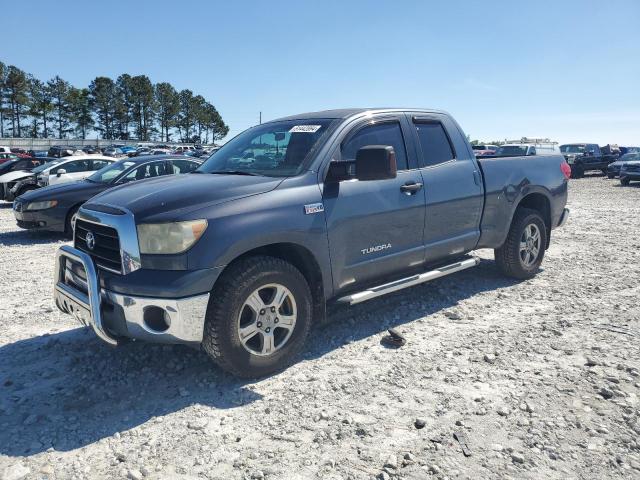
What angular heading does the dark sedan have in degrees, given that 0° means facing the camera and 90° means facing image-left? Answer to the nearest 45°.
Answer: approximately 45°

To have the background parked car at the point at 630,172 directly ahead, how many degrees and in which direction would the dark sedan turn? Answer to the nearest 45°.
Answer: approximately 135° to its left

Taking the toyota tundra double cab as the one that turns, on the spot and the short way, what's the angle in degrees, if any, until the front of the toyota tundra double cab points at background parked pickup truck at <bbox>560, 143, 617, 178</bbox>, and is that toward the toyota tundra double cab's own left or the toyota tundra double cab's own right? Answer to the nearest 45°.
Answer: approximately 180°

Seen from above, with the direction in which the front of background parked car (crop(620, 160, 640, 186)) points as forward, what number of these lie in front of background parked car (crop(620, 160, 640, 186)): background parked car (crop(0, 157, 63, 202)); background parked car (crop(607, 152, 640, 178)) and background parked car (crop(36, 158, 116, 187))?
2

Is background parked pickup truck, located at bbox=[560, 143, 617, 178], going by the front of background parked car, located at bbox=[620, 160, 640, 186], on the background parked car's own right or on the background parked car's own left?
on the background parked car's own right

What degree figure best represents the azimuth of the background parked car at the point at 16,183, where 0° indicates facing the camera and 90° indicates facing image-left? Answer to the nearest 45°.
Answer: approximately 45°

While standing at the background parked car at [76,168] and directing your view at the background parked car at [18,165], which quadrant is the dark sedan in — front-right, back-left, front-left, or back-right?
back-left

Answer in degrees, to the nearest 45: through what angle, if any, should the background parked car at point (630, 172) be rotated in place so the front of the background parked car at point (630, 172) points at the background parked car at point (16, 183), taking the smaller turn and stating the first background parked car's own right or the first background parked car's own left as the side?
0° — it already faces it

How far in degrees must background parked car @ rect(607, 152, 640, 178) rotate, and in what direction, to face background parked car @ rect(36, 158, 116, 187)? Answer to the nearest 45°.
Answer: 0° — it already faces it

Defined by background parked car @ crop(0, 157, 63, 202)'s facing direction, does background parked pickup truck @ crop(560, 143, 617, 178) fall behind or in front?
behind
